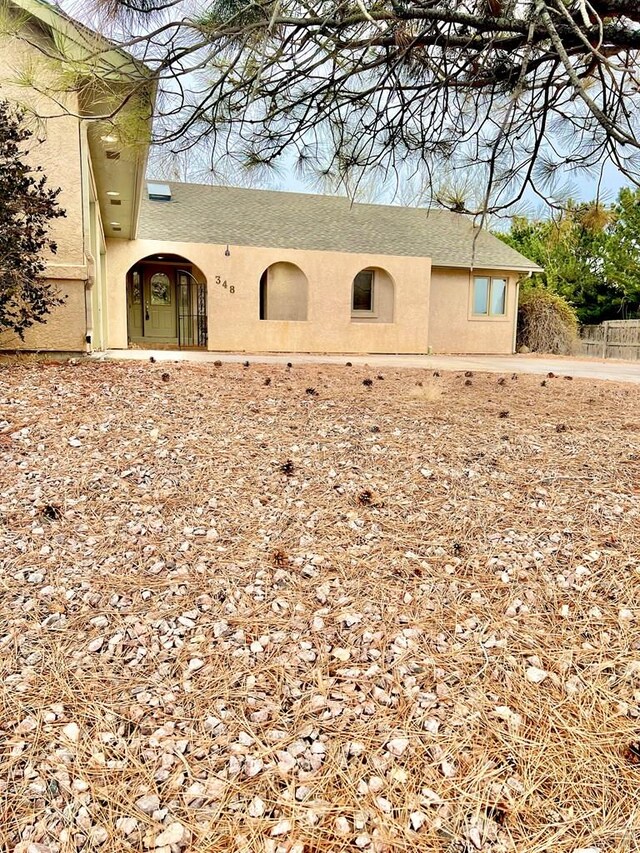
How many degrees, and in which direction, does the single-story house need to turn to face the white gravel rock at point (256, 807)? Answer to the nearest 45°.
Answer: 0° — it already faces it

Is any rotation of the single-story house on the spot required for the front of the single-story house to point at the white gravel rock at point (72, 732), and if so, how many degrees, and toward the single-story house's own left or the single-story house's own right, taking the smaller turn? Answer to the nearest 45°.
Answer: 0° — it already faces it

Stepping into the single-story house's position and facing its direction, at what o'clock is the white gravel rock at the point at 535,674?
The white gravel rock is roughly at 12 o'clock from the single-story house.

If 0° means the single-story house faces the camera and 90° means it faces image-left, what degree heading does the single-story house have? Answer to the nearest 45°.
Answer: approximately 0°

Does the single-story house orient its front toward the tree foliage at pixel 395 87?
yes

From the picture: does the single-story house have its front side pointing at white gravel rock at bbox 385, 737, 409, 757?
yes

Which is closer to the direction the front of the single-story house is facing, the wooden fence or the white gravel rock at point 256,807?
the white gravel rock

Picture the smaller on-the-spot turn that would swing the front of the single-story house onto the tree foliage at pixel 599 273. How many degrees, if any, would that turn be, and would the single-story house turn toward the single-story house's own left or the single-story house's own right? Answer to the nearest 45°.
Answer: approximately 135° to the single-story house's own left

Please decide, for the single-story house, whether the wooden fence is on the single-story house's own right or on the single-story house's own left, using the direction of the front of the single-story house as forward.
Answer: on the single-story house's own left
